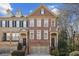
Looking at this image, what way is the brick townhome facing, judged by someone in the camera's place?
facing the viewer
